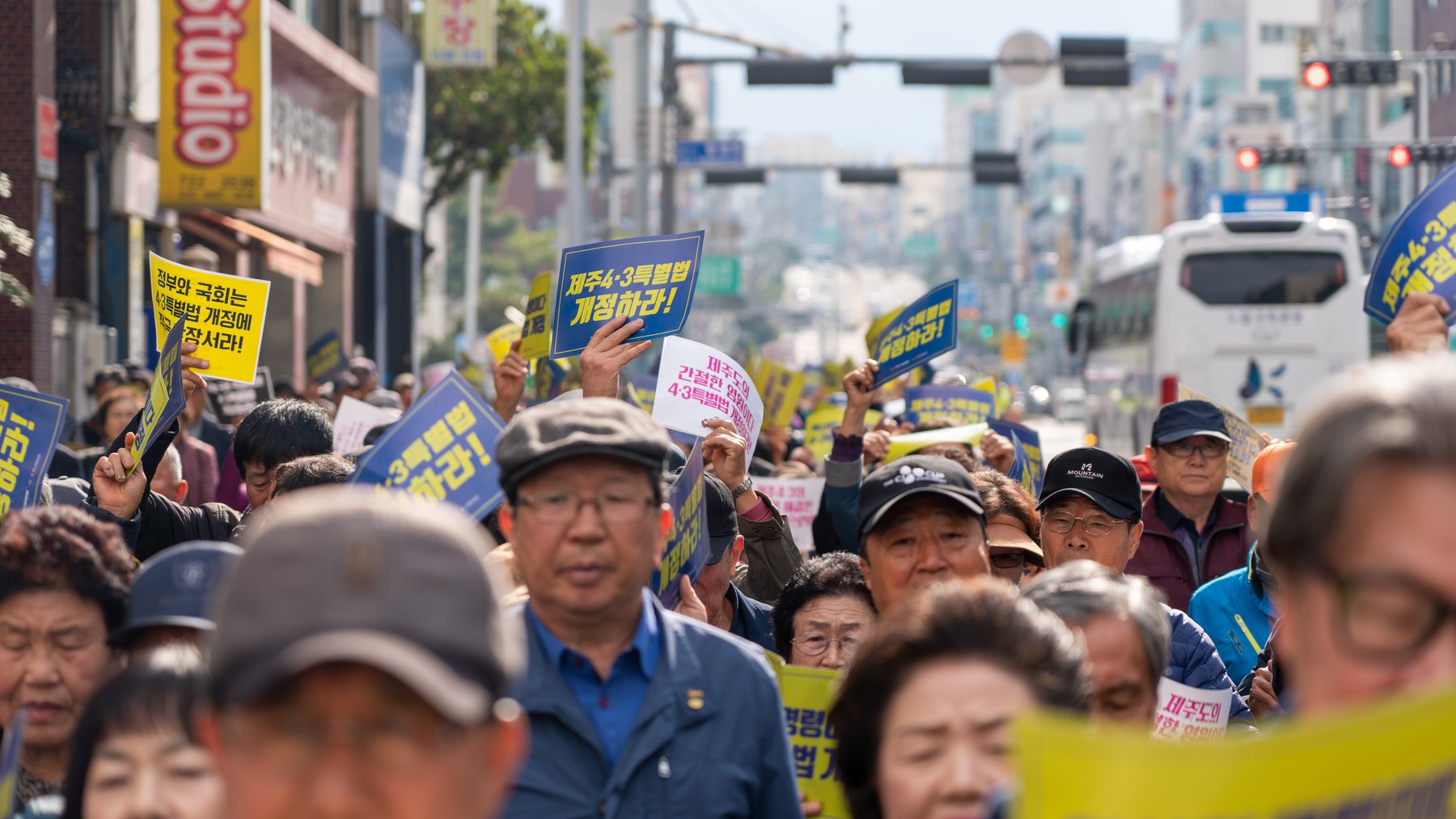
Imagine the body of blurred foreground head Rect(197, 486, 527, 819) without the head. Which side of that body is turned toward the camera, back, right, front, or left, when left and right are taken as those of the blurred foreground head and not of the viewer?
front

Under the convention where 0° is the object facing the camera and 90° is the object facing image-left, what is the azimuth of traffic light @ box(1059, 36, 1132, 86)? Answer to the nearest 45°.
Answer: approximately 180°

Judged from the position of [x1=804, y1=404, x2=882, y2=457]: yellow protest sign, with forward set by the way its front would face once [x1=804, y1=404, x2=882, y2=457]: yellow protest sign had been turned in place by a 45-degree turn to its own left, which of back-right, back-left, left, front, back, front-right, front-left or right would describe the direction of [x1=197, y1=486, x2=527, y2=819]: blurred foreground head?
front-right

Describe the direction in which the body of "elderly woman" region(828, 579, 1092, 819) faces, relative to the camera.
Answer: toward the camera

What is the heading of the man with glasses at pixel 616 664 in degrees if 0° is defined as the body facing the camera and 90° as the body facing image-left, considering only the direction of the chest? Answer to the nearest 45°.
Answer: approximately 0°

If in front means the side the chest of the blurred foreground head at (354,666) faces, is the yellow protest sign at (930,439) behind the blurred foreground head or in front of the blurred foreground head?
behind

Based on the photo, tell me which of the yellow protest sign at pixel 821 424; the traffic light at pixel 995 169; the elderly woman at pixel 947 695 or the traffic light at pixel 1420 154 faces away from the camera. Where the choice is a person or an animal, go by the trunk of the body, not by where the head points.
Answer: the traffic light at pixel 995 169

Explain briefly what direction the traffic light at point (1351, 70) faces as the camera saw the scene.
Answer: facing the viewer

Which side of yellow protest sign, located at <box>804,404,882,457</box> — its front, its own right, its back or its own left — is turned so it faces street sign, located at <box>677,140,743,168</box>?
back

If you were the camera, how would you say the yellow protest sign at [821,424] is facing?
facing the viewer

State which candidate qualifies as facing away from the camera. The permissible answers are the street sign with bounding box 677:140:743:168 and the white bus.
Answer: the white bus

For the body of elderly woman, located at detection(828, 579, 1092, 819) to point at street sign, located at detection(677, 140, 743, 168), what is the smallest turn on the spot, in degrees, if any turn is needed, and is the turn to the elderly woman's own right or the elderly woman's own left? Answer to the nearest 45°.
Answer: approximately 180°

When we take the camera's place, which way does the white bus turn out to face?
facing away from the viewer

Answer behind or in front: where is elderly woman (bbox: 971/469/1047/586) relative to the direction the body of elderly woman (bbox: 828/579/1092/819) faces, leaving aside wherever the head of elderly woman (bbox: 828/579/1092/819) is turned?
behind
